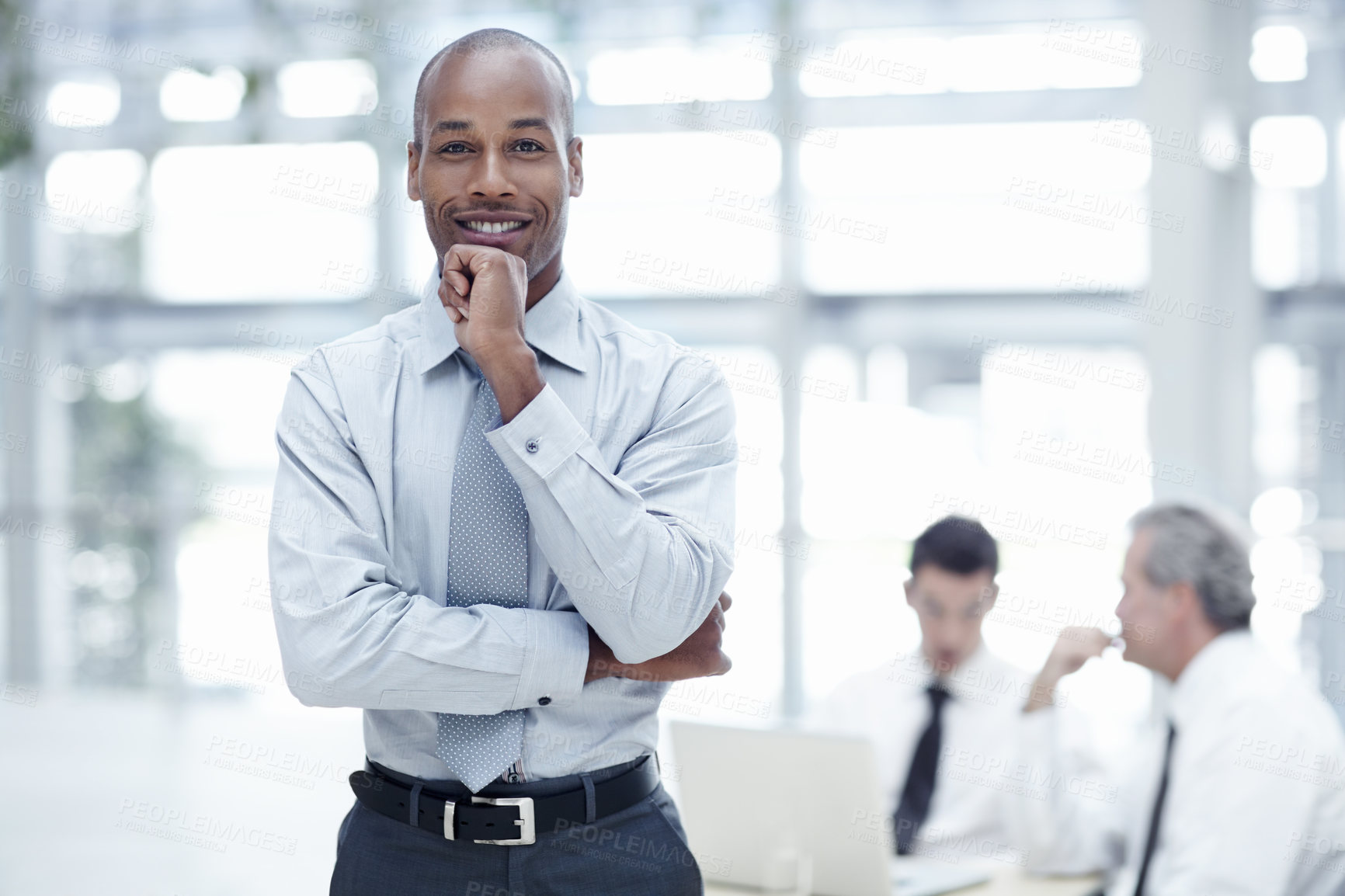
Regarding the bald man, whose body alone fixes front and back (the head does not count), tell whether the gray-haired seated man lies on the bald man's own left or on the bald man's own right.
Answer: on the bald man's own left

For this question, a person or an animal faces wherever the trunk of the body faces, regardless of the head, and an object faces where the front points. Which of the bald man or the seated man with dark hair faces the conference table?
the seated man with dark hair

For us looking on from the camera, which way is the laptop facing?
facing away from the viewer and to the right of the viewer

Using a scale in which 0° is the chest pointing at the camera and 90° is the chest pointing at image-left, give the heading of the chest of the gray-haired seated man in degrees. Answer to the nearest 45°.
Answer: approximately 90°

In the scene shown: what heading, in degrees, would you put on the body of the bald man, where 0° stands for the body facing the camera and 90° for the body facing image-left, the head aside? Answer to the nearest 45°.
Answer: approximately 0°

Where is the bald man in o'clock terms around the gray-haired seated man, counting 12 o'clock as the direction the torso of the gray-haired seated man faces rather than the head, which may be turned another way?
The bald man is roughly at 10 o'clock from the gray-haired seated man.

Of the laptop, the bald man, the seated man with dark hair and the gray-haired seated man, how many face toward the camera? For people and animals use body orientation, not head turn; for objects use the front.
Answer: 2

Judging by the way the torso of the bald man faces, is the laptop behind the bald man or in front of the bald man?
behind
